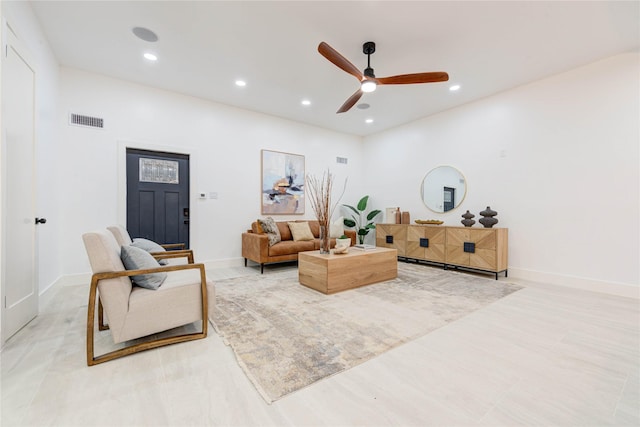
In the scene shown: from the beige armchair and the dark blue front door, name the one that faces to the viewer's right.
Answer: the beige armchair

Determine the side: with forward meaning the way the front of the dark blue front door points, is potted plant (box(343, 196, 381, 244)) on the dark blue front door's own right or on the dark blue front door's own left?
on the dark blue front door's own left

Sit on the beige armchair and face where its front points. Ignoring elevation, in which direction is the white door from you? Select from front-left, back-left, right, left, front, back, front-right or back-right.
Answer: back-left

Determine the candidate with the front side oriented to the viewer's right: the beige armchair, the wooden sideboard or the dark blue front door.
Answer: the beige armchair

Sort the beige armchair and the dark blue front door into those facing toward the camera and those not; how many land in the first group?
1

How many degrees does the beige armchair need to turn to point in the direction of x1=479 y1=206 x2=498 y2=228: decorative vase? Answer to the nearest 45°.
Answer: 0° — it already faces it

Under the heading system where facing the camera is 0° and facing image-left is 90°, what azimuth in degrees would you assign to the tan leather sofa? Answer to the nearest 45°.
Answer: approximately 315°

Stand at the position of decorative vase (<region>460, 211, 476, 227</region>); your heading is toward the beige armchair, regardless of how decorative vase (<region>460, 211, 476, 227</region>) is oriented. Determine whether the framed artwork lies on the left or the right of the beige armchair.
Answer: right

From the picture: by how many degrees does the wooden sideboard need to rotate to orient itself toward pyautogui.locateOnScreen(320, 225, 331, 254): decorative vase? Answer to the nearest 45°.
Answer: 0° — it already faces it

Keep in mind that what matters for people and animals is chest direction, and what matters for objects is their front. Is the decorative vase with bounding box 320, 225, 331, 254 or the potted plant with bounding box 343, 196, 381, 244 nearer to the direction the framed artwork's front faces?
the decorative vase

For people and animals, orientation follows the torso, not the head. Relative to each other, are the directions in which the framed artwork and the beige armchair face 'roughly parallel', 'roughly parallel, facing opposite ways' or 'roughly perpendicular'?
roughly perpendicular

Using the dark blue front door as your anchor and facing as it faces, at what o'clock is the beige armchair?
The beige armchair is roughly at 12 o'clock from the dark blue front door.

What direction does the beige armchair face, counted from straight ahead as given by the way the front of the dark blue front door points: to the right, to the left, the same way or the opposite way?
to the left

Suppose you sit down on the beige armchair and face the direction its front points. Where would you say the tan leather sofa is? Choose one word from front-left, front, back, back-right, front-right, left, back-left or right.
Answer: front-left
